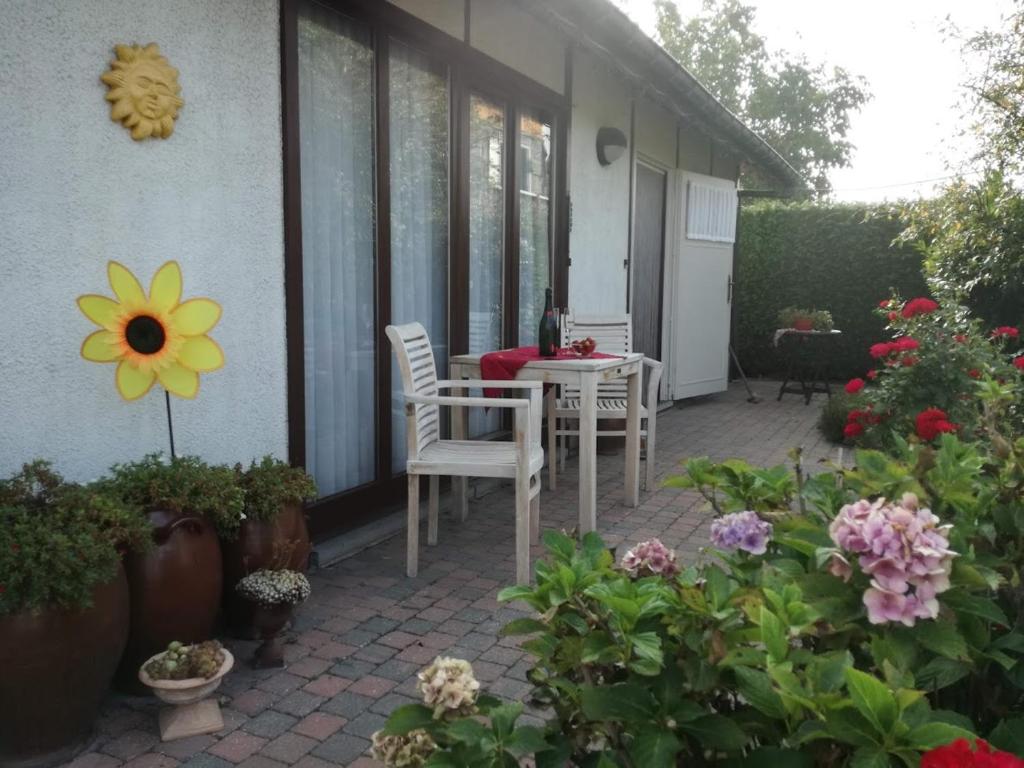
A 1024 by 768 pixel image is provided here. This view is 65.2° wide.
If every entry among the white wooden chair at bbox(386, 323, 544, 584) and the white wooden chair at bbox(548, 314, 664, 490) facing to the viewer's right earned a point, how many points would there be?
1

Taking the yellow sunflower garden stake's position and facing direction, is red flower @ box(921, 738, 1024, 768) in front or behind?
in front

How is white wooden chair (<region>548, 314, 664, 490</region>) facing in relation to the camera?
toward the camera

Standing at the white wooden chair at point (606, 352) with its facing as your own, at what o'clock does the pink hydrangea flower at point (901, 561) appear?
The pink hydrangea flower is roughly at 12 o'clock from the white wooden chair.

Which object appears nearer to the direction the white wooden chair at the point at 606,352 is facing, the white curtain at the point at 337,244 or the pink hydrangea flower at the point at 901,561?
the pink hydrangea flower

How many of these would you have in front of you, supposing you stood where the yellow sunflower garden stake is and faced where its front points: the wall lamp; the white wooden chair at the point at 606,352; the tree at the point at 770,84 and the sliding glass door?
0

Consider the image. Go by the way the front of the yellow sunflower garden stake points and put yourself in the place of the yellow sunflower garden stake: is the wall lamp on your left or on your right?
on your left

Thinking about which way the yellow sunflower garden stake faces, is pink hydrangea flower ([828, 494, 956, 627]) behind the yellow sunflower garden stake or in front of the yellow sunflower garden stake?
in front

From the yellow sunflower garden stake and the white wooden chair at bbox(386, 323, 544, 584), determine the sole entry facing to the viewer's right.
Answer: the white wooden chair

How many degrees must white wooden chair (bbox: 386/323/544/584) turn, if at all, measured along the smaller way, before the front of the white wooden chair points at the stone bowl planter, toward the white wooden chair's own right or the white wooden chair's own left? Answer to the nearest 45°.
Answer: approximately 135° to the white wooden chair's own right

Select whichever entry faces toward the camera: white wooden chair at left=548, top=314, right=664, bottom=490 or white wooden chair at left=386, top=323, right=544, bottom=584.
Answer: white wooden chair at left=548, top=314, right=664, bottom=490

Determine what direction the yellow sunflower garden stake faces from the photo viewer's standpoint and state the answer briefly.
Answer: facing the viewer

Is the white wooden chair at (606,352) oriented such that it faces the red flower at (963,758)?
yes

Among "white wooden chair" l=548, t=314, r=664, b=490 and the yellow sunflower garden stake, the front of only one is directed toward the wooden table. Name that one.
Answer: the white wooden chair

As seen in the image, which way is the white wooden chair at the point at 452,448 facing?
to the viewer's right

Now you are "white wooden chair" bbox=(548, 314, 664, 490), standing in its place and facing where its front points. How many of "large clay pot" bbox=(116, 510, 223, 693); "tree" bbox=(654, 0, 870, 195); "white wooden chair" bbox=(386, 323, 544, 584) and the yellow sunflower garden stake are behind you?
1

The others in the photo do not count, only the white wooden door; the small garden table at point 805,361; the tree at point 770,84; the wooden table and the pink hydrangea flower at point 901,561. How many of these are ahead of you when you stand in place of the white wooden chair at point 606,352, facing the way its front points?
2

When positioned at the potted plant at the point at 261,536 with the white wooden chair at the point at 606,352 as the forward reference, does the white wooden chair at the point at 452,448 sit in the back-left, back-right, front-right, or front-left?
front-right

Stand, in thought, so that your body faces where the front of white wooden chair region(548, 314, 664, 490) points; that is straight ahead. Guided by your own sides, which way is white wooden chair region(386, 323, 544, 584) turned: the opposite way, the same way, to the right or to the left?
to the left
